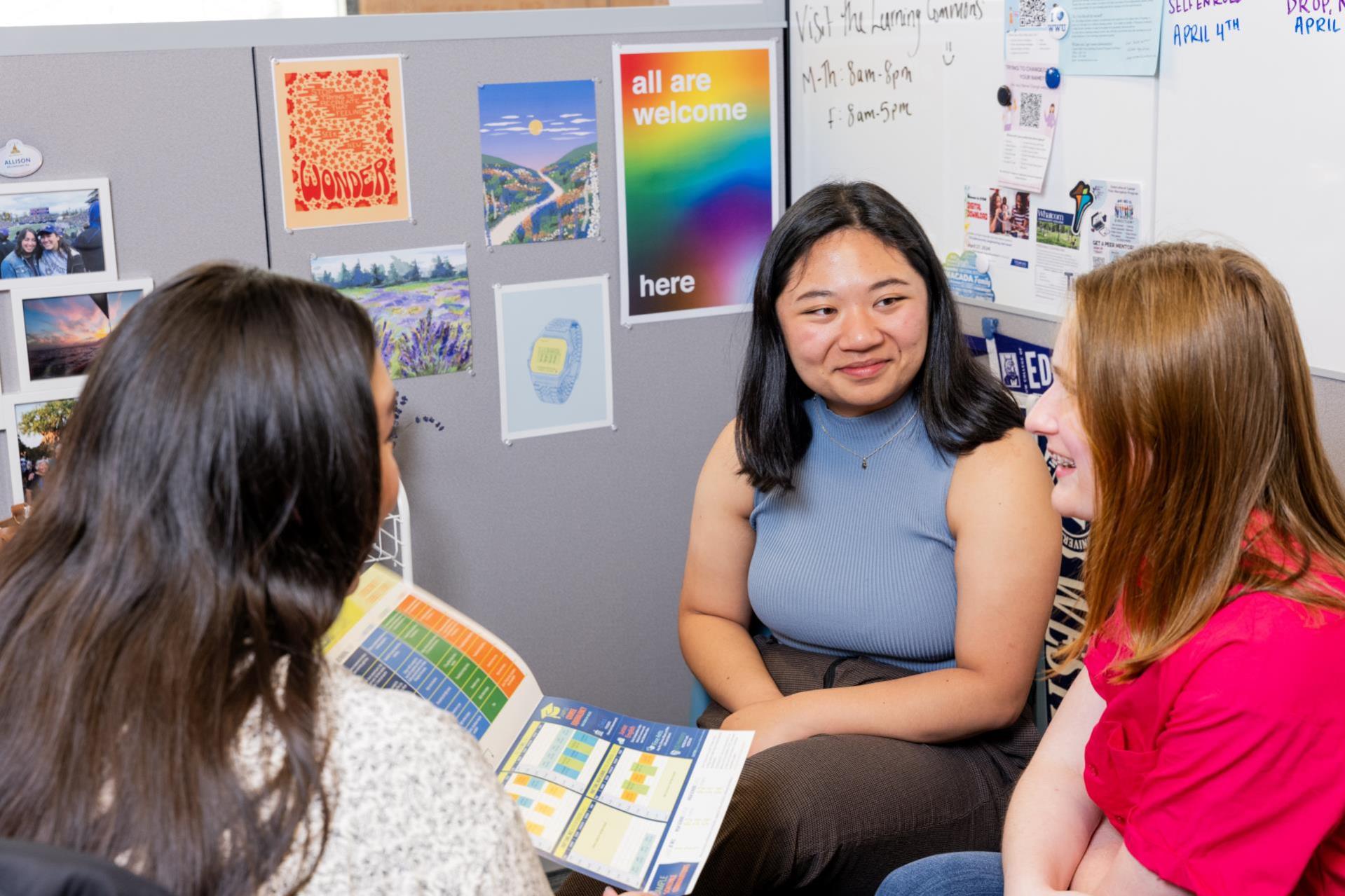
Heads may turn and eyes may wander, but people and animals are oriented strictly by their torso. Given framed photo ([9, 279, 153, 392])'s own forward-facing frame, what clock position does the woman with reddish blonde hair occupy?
The woman with reddish blonde hair is roughly at 11 o'clock from the framed photo.

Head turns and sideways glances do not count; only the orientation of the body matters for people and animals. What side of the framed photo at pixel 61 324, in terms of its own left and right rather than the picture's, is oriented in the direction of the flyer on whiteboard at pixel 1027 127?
left

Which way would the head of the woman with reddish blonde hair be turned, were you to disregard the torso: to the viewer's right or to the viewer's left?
to the viewer's left

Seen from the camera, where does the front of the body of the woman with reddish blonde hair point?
to the viewer's left

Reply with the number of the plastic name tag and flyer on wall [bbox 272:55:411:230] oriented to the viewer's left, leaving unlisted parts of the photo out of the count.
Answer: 0

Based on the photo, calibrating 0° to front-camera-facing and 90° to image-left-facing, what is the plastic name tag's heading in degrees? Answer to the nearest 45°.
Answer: approximately 0°

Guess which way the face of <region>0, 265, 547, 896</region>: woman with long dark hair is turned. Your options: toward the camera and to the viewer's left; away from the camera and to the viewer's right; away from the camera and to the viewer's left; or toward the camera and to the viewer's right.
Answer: away from the camera and to the viewer's right

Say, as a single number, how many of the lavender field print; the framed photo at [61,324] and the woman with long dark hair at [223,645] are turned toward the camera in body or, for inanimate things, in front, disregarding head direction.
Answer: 2

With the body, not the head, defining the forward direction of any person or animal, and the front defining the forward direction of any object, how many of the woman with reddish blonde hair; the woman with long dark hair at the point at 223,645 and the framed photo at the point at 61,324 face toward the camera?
1
